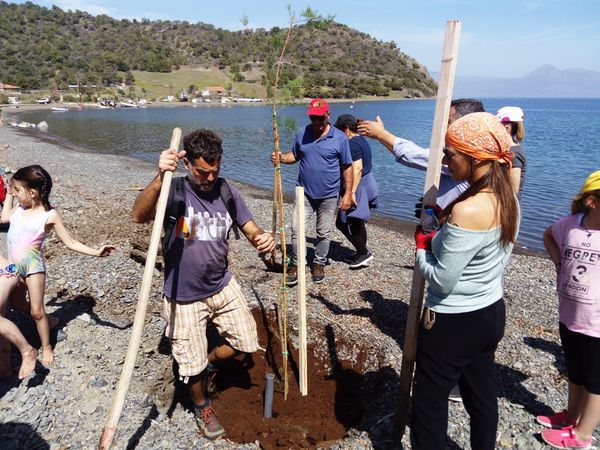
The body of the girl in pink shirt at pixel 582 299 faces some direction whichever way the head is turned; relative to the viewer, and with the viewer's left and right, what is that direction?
facing the viewer and to the left of the viewer

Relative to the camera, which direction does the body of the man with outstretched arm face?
to the viewer's left

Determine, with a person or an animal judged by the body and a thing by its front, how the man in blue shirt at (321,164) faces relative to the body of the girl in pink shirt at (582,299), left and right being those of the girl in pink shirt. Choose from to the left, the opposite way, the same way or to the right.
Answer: to the left

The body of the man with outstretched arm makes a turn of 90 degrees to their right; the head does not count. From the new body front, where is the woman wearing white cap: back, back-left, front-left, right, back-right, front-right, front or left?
front-right

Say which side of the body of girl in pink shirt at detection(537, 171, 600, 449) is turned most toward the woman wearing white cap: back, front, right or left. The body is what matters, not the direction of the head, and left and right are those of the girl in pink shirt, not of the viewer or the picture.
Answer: right

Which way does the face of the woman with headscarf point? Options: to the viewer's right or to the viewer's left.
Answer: to the viewer's left

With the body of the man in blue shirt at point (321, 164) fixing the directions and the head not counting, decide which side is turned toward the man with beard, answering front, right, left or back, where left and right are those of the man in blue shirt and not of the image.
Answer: front

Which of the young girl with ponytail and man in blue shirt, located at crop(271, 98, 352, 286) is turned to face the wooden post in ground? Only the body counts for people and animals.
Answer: the man in blue shirt

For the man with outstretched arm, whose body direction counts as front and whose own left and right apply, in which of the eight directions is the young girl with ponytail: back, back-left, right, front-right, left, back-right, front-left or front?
front

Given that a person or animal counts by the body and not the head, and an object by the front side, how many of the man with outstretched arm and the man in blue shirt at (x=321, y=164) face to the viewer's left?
1

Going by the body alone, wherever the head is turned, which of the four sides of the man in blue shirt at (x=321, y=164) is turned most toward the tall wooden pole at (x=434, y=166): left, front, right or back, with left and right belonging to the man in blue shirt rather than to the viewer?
front

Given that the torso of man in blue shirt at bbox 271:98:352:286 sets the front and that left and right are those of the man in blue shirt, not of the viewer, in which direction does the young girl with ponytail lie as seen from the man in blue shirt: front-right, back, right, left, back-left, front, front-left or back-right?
front-right

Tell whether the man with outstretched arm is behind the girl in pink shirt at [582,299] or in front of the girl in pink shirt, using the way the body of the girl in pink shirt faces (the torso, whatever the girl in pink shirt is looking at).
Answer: in front

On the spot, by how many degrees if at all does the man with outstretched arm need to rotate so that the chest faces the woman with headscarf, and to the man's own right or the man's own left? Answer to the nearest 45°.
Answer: approximately 90° to the man's own left

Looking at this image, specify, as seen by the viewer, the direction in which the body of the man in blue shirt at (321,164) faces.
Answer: toward the camera
